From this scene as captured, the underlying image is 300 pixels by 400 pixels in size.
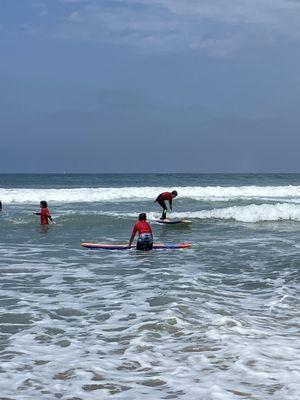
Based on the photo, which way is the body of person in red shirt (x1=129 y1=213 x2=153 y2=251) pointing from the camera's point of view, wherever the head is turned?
away from the camera

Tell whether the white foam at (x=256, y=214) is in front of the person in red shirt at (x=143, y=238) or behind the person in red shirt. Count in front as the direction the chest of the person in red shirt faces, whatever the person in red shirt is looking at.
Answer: in front
